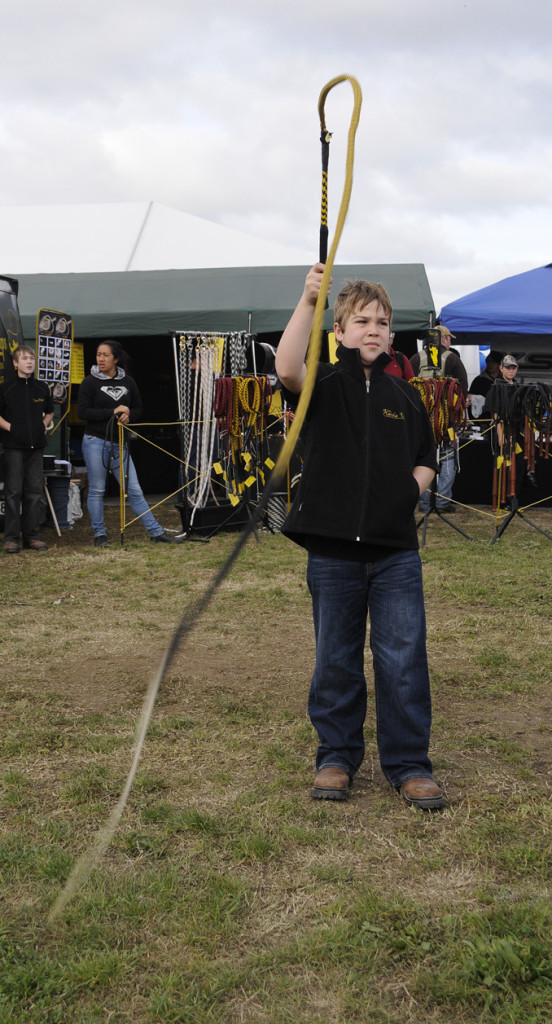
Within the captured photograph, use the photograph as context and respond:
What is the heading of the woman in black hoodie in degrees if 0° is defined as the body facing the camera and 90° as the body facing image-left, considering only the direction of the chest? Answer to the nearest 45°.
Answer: approximately 0°

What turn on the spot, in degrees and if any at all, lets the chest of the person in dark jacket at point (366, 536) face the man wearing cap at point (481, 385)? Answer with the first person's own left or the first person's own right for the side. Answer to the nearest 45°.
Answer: approximately 180°

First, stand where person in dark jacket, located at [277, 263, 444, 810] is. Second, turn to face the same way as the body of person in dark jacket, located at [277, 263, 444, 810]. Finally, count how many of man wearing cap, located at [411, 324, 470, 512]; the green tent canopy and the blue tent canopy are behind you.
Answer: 3

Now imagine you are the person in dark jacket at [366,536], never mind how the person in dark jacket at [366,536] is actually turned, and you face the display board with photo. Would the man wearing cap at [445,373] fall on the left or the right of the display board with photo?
right

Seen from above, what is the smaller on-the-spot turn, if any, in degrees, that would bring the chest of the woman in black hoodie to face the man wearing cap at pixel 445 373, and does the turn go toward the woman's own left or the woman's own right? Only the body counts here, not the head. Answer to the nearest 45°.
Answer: approximately 90° to the woman's own left

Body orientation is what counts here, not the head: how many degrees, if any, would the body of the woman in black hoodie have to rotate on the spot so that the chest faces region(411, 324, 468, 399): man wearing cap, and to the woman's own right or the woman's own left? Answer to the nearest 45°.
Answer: approximately 90° to the woman's own left

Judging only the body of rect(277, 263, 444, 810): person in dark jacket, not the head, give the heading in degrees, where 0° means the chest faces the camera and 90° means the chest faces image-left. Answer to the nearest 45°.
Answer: approximately 0°

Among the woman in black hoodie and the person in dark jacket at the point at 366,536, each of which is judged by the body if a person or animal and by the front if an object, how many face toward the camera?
2

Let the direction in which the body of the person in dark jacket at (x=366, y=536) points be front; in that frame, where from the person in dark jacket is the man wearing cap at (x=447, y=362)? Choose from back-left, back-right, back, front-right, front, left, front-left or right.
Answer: back

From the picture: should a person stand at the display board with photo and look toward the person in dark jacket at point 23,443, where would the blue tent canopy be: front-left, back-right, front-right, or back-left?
back-left

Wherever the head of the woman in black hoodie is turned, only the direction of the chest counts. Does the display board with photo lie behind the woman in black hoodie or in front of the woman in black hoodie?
behind

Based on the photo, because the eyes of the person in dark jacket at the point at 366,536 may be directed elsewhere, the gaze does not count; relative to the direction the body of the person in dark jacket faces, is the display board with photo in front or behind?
behind

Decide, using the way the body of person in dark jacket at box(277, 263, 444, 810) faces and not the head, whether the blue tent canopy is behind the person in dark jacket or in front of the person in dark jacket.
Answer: behind
